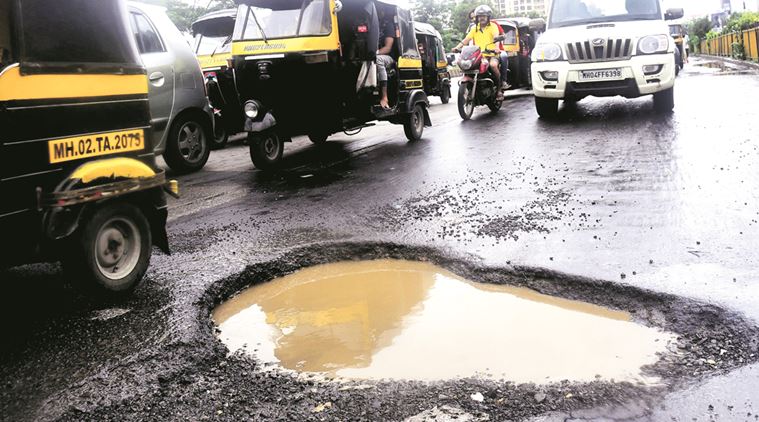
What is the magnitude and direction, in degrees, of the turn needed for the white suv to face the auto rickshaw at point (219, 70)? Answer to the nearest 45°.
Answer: approximately 90° to its right

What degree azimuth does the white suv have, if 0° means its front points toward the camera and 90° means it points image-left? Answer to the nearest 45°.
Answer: approximately 0°

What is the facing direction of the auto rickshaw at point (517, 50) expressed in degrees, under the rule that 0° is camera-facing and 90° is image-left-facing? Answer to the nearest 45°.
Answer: approximately 45°

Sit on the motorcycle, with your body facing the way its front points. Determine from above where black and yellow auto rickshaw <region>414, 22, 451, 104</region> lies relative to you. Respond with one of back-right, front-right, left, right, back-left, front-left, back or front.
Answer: back-right
